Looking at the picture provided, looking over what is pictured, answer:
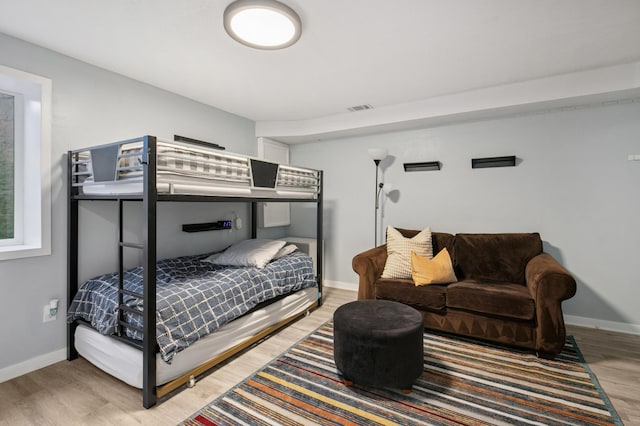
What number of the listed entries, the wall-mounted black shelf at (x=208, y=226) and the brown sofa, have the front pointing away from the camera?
0

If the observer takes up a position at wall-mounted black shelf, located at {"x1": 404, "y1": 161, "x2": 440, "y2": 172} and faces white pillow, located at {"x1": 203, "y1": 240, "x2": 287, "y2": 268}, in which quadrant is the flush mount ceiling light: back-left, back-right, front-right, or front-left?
front-left

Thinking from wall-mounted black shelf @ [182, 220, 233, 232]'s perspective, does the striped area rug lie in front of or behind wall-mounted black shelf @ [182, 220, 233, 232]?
in front

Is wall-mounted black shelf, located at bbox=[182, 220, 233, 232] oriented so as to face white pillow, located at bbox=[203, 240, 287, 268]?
yes

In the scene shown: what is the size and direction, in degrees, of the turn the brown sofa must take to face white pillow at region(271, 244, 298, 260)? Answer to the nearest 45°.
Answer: approximately 45° to its right

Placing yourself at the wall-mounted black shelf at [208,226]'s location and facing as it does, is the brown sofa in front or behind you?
in front

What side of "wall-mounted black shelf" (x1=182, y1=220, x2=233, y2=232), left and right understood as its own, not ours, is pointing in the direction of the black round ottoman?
front

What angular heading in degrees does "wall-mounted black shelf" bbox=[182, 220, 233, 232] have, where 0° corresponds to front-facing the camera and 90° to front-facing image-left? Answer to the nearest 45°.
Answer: approximately 315°

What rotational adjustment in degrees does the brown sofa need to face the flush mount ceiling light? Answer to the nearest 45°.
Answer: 0° — it already faces it

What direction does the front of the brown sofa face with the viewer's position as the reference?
facing the viewer and to the left of the viewer
